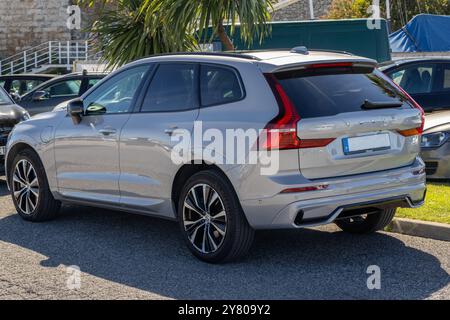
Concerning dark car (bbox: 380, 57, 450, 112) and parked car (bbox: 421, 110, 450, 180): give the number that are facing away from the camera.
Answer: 0

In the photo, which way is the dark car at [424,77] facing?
to the viewer's left

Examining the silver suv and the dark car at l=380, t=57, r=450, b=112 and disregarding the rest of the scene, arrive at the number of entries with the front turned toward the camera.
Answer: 0

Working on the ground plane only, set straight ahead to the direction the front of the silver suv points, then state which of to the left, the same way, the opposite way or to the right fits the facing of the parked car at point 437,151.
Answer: to the left

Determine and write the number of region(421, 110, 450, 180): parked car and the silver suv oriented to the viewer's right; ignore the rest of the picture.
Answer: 0

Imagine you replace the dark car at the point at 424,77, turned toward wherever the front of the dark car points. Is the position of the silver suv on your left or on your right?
on your left

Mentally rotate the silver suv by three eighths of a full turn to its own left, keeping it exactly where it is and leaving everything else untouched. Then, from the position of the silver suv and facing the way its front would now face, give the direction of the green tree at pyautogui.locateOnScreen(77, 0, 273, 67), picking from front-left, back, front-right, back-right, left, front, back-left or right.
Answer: back

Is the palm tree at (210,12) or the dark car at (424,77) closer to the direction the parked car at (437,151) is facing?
the palm tree

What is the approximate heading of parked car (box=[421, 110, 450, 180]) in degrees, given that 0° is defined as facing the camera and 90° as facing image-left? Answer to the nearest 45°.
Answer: approximately 45°

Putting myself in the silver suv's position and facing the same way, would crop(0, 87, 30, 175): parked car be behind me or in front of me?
in front

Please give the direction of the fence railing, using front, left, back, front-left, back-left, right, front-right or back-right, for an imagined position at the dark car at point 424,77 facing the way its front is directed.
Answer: front-right
